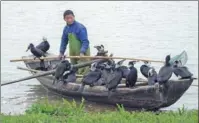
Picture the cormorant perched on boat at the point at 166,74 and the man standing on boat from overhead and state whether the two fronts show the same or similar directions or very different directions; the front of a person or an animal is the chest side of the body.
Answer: very different directions

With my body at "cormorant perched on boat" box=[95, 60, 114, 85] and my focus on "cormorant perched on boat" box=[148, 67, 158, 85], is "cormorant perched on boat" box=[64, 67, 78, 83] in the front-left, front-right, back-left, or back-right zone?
back-left

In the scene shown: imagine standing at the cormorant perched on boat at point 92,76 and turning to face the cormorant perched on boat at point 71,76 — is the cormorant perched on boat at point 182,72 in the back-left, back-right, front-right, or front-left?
back-right

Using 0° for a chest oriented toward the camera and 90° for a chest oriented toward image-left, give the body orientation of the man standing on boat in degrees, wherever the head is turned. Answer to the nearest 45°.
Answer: approximately 45°
